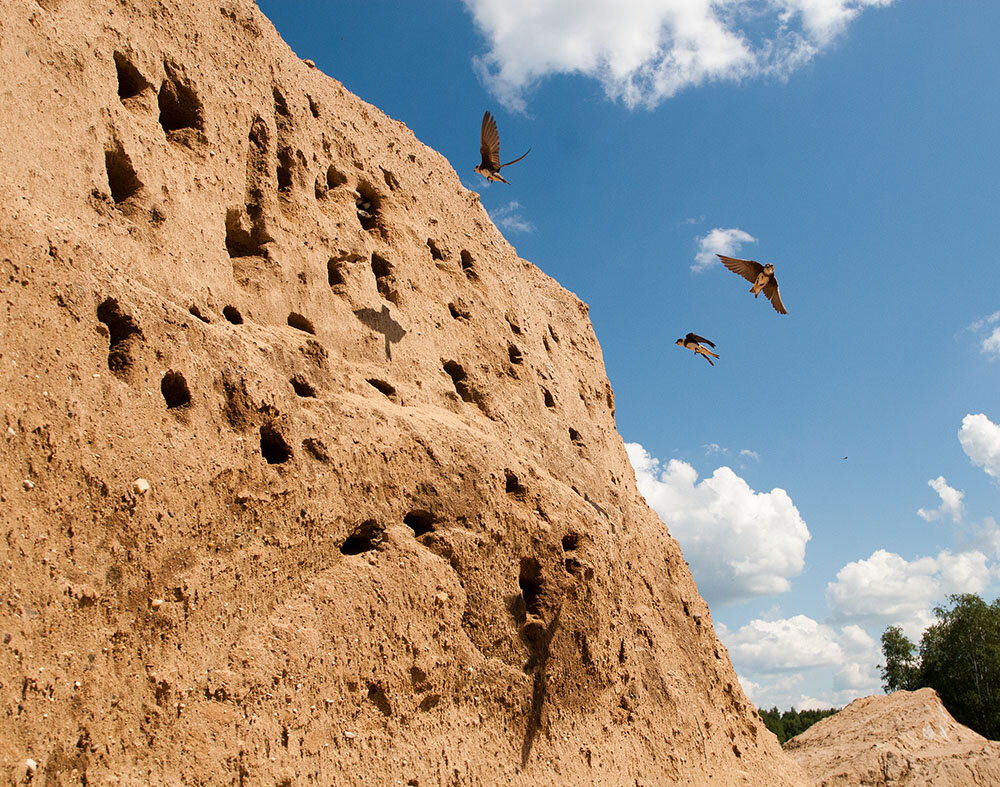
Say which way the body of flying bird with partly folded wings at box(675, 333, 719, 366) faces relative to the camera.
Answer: to the viewer's left

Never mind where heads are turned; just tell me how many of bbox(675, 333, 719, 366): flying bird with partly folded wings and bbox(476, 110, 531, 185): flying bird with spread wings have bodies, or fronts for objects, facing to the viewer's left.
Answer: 2

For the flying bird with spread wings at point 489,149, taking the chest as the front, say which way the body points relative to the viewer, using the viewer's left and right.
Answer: facing to the left of the viewer

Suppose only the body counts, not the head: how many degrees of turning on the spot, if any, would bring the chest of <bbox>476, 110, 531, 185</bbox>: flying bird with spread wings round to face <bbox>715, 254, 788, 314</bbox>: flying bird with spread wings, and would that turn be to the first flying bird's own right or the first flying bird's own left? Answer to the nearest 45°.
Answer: approximately 180°
